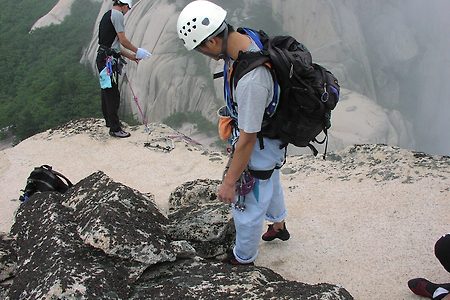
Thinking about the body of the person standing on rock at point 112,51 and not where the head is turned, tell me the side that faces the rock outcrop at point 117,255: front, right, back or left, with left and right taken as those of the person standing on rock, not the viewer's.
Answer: right

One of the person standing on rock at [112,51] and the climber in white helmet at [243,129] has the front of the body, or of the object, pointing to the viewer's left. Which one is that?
the climber in white helmet

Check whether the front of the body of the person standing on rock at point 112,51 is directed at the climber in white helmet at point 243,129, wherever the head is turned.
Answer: no

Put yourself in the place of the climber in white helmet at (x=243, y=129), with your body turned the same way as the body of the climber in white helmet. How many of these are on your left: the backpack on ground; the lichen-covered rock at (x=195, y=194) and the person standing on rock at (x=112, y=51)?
0

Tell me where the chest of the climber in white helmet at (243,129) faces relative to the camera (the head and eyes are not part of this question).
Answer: to the viewer's left

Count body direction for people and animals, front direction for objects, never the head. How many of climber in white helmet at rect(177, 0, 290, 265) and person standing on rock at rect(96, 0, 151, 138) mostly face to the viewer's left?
1

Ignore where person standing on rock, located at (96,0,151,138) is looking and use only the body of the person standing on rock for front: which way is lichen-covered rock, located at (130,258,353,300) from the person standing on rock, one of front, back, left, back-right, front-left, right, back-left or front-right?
right

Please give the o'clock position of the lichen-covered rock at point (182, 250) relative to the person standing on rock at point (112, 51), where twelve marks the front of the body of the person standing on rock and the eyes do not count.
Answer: The lichen-covered rock is roughly at 3 o'clock from the person standing on rock.

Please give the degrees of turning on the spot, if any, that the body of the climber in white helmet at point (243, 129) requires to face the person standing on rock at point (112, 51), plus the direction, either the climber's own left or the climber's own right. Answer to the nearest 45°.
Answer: approximately 90° to the climber's own right

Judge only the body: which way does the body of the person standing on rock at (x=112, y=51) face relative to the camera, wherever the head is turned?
to the viewer's right

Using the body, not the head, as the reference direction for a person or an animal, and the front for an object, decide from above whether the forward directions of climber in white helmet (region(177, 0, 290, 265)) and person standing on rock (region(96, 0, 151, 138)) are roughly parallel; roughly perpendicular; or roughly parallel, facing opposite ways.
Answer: roughly parallel, facing opposite ways

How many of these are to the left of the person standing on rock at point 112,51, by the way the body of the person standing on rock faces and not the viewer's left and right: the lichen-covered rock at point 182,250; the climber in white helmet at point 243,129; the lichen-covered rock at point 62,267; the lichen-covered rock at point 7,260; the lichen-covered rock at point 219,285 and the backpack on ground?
0
